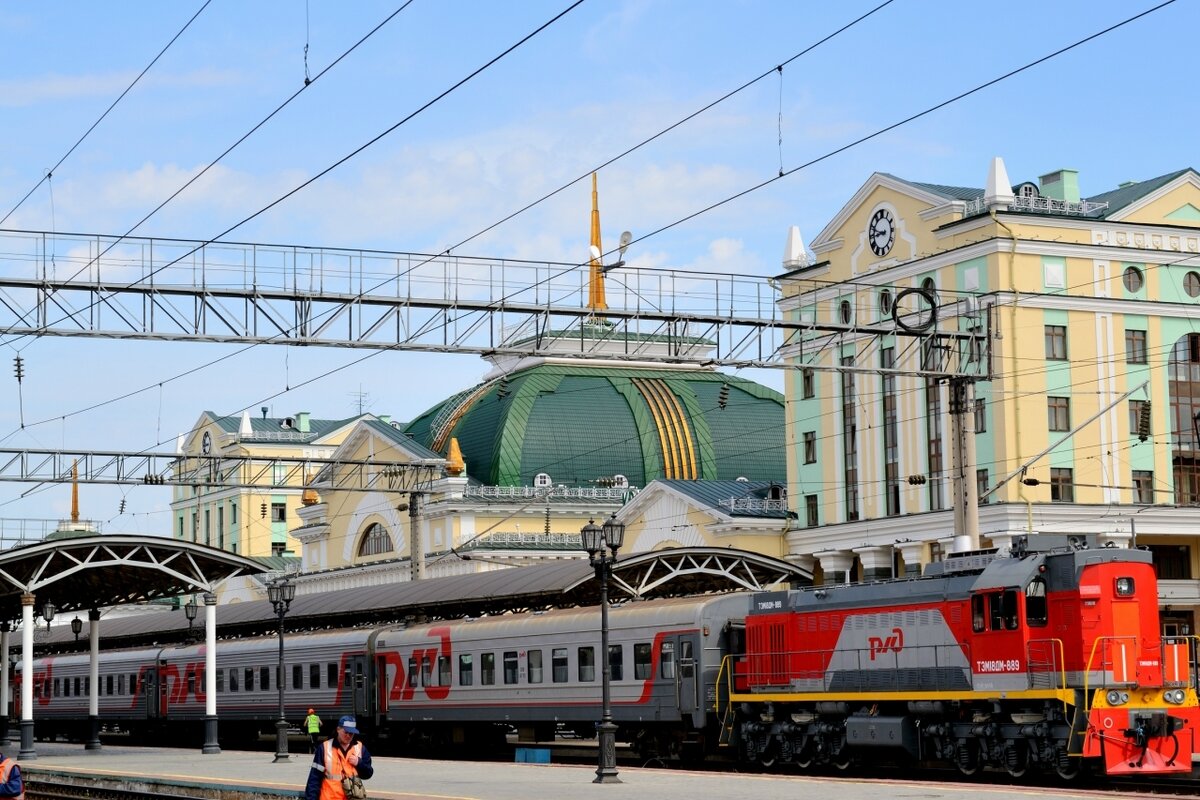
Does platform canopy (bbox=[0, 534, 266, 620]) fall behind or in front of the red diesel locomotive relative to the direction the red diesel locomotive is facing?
behind

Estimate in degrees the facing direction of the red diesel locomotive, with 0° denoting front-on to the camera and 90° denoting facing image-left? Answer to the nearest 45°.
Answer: approximately 315°

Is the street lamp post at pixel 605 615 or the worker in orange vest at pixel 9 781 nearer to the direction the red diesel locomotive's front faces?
the worker in orange vest

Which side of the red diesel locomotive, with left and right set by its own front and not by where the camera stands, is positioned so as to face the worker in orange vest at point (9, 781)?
right

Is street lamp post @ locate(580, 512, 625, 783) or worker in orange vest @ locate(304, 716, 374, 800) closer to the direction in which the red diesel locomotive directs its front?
the worker in orange vest

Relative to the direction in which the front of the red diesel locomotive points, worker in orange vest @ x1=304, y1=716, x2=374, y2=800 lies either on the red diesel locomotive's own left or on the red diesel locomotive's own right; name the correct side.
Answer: on the red diesel locomotive's own right

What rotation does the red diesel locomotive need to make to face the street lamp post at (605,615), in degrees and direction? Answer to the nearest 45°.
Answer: approximately 135° to its right

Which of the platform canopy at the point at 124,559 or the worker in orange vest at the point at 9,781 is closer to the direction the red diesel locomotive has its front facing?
the worker in orange vest
